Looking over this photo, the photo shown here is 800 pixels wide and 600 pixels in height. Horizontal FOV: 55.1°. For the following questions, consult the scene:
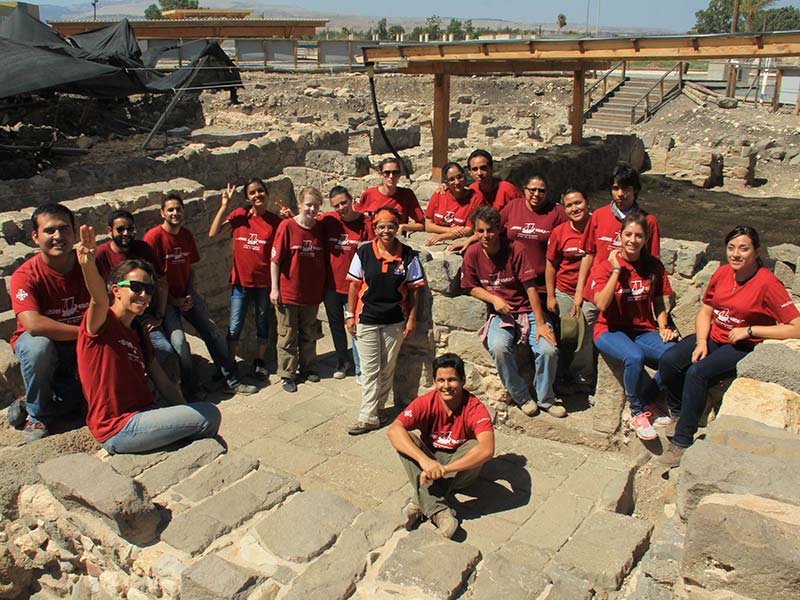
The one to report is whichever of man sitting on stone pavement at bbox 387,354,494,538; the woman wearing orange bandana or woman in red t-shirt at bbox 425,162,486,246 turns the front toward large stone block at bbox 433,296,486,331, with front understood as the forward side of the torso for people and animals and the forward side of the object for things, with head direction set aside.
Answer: the woman in red t-shirt

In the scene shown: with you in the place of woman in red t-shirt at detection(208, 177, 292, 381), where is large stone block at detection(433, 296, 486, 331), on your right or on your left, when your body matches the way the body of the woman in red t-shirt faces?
on your left

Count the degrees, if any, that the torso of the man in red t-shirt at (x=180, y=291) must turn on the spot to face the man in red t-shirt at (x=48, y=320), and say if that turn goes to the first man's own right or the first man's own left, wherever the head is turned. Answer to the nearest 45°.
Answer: approximately 90° to the first man's own right

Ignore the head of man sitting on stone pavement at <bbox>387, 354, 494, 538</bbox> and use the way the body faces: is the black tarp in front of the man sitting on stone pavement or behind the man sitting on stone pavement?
behind

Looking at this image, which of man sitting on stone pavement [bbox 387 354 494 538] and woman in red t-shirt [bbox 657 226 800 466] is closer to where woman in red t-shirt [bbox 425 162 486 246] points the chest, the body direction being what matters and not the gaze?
the man sitting on stone pavement

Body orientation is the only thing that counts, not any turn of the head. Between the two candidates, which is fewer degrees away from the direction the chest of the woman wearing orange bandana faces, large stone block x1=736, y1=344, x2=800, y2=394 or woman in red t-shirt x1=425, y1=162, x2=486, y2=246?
the large stone block

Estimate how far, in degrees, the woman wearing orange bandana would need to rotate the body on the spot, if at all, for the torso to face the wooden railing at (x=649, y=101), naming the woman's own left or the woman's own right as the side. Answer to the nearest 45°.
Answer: approximately 135° to the woman's own left

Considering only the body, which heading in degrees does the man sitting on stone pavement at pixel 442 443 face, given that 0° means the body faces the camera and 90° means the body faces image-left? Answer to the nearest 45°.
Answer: approximately 0°

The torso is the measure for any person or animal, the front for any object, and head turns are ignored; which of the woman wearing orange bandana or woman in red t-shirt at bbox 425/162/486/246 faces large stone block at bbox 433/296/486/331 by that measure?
the woman in red t-shirt
